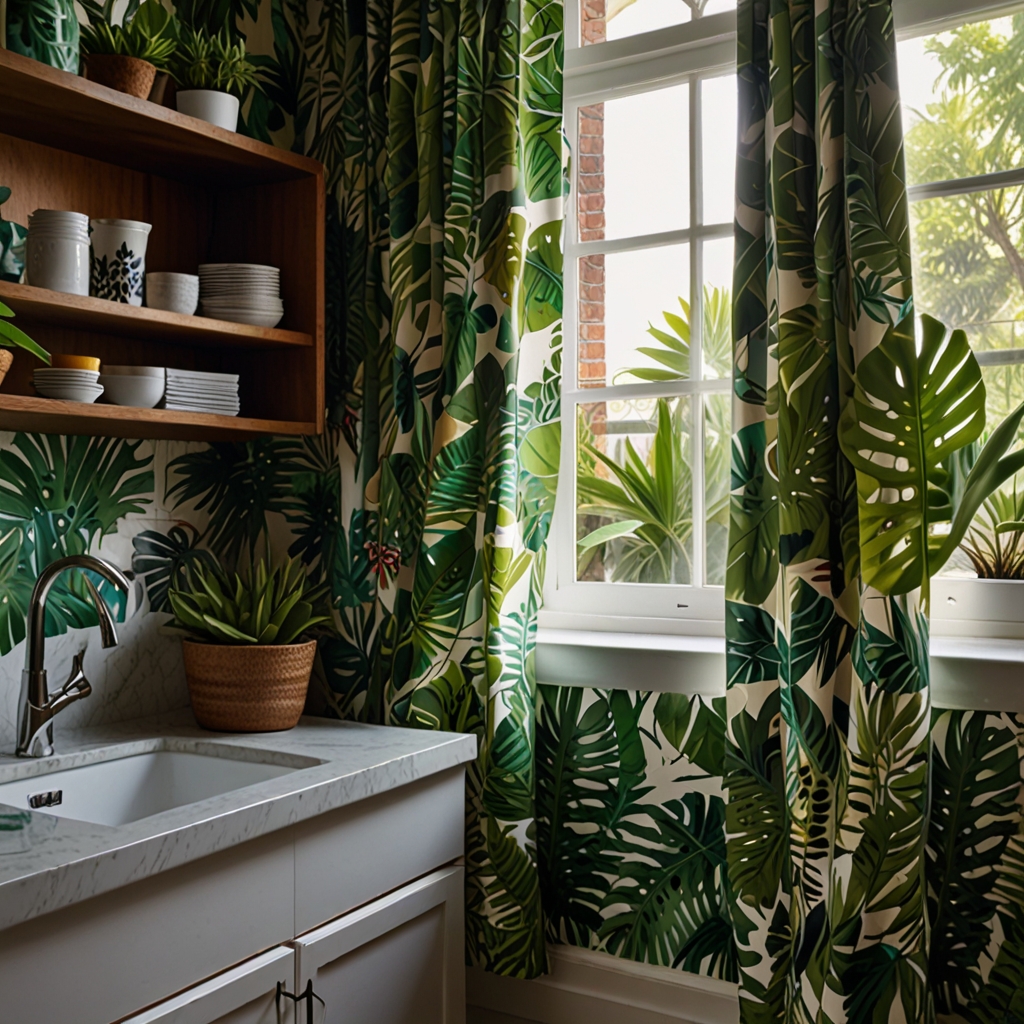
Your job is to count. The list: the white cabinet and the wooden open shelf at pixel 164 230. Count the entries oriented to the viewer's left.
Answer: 0

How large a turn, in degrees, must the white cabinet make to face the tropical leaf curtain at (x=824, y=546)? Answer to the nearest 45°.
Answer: approximately 45° to its left

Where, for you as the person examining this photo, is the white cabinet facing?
facing the viewer and to the right of the viewer
